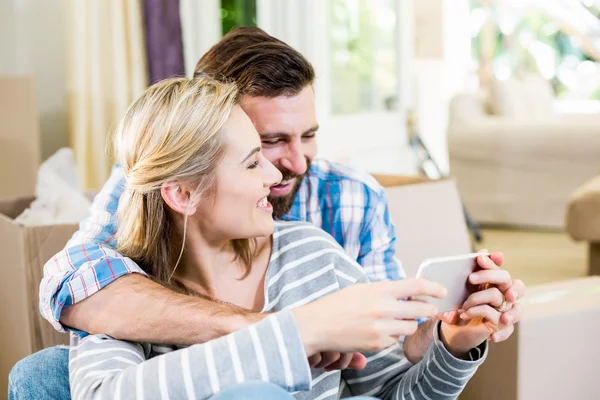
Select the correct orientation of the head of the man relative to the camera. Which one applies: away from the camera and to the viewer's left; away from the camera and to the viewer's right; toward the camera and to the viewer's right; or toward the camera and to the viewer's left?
toward the camera and to the viewer's right

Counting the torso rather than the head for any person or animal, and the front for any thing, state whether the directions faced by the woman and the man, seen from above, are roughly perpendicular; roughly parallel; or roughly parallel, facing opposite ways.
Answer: roughly parallel

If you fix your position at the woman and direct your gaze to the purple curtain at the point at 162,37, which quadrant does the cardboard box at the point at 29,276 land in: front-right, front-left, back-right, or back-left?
front-left

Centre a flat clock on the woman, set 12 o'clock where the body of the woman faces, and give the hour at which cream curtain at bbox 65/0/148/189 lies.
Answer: The cream curtain is roughly at 7 o'clock from the woman.

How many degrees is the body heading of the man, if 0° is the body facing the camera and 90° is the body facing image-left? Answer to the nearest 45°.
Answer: approximately 315°

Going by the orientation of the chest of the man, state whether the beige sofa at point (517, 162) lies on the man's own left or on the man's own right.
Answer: on the man's own left

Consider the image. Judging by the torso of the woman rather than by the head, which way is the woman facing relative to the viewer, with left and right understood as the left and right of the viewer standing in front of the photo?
facing the viewer and to the right of the viewer

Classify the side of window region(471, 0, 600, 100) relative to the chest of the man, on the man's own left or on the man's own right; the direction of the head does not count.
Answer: on the man's own left

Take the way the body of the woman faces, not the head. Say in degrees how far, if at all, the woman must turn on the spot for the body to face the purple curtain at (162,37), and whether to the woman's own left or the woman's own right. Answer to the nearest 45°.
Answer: approximately 135° to the woman's own left

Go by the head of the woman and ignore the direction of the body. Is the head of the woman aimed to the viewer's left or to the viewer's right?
to the viewer's right

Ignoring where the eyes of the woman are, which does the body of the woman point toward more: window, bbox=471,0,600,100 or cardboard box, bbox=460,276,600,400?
the cardboard box

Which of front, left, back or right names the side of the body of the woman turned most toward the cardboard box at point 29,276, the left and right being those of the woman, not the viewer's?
back
